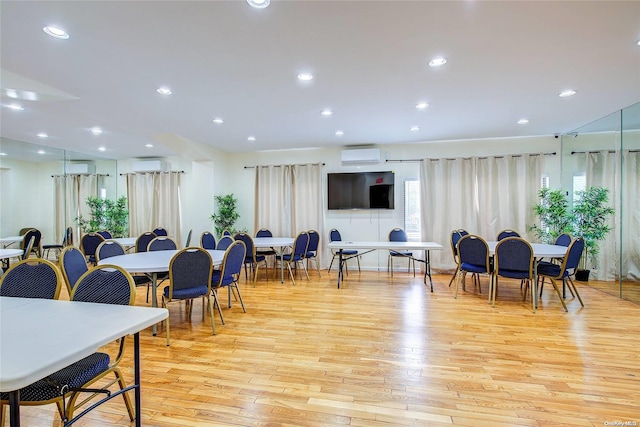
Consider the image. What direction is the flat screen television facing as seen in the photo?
toward the camera

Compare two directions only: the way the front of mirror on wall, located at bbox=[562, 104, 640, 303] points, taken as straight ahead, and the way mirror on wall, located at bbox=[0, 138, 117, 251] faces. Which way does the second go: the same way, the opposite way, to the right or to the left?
the opposite way

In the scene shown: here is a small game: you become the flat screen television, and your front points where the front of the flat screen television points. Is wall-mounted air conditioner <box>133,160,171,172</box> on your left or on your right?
on your right

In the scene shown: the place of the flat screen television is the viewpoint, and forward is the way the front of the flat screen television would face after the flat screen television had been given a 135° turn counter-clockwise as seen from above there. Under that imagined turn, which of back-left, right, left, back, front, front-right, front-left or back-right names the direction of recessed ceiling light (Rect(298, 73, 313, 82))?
back-right

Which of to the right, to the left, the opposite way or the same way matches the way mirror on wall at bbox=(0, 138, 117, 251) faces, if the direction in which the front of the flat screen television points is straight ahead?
to the left

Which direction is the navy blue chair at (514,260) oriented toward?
away from the camera

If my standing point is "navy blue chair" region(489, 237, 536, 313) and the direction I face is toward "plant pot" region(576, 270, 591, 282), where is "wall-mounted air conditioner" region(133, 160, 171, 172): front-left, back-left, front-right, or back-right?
back-left

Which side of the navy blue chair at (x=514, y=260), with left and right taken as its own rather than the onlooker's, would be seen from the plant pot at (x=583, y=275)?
front

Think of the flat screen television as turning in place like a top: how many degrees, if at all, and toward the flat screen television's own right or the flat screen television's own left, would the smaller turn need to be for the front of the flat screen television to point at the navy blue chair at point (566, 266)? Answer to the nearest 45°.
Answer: approximately 45° to the flat screen television's own left

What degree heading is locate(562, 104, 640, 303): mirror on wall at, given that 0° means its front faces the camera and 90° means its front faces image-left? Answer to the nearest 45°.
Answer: approximately 45°

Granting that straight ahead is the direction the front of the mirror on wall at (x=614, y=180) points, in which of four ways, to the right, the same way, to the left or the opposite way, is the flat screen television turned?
to the left

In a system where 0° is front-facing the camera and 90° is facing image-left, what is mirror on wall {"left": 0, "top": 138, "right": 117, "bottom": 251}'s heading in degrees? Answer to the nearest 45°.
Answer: approximately 315°

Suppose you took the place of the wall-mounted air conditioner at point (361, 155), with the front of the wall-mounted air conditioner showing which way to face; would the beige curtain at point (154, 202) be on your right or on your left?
on your right

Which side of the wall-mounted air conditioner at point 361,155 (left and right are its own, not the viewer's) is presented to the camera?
front
